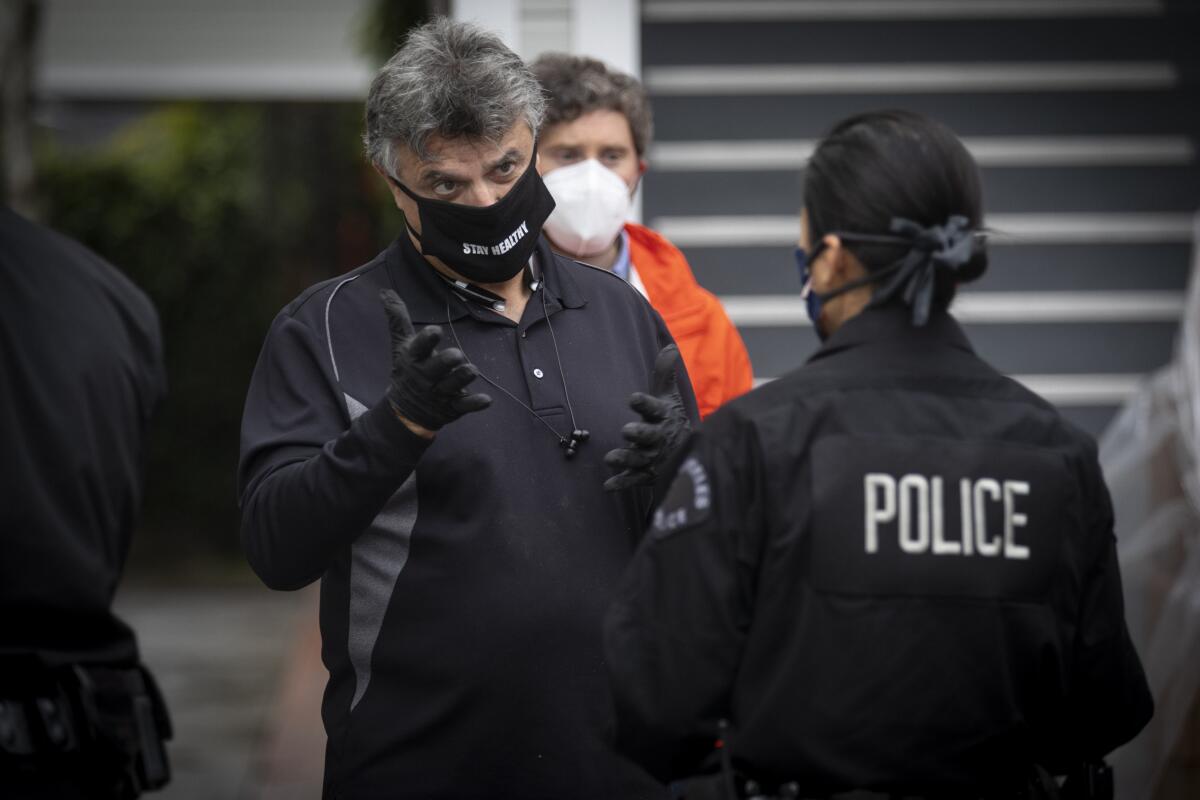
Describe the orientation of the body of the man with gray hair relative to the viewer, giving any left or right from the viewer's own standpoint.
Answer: facing the viewer and to the right of the viewer

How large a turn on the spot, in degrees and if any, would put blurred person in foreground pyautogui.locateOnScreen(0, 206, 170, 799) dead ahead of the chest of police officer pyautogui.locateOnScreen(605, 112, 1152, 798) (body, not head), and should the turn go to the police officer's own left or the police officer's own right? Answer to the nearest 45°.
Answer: approximately 45° to the police officer's own left

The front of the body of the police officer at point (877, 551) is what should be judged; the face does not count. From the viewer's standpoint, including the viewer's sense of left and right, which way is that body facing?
facing away from the viewer and to the left of the viewer

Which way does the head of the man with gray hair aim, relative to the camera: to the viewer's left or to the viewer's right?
to the viewer's right

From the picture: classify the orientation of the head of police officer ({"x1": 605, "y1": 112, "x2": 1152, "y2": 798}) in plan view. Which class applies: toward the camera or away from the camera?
away from the camera

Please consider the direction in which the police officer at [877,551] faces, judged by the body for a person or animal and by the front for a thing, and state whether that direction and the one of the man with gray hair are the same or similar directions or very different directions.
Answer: very different directions

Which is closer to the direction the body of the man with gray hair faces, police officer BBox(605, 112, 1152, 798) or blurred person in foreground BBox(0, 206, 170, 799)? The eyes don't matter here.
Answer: the police officer

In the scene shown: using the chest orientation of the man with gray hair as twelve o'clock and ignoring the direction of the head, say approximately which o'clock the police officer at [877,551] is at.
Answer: The police officer is roughly at 12 o'clock from the man with gray hair.

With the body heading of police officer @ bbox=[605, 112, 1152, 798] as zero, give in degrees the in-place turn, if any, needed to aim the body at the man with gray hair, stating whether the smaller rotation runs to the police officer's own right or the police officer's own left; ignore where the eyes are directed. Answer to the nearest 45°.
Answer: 0° — they already face them
